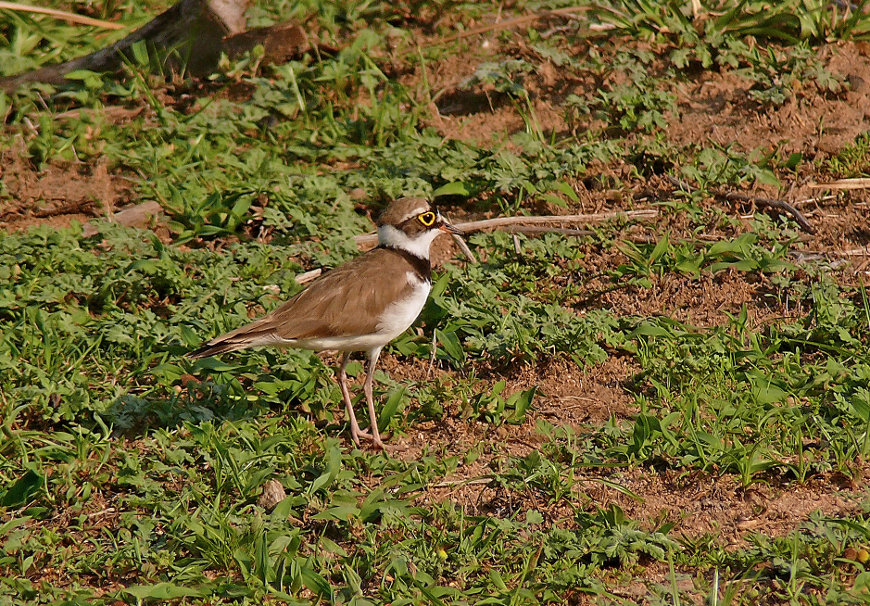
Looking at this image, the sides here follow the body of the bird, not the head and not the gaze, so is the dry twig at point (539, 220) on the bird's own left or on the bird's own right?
on the bird's own left

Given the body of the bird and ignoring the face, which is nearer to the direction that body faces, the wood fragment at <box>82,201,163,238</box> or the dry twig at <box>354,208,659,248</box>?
the dry twig

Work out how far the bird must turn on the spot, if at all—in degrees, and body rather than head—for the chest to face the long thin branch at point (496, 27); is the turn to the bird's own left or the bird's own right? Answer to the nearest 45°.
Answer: approximately 90° to the bird's own left

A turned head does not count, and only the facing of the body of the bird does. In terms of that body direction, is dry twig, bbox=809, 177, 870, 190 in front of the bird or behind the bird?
in front

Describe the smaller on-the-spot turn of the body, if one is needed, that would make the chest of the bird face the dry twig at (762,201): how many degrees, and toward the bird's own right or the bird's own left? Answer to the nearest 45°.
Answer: approximately 45° to the bird's own left

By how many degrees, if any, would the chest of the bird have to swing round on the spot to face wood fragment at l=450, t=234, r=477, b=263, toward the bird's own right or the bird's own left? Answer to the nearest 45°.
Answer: approximately 45° to the bird's own left

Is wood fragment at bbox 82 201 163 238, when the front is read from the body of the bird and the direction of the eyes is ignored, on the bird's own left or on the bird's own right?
on the bird's own left

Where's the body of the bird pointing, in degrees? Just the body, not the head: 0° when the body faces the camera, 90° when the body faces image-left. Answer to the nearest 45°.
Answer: approximately 270°

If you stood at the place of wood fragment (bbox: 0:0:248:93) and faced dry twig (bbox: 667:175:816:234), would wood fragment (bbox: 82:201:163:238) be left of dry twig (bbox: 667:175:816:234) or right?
right

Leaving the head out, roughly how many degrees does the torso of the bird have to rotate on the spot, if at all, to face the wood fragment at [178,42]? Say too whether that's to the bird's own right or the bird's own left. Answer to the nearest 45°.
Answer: approximately 90° to the bird's own left
